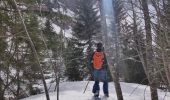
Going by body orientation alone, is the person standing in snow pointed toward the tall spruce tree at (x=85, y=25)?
yes

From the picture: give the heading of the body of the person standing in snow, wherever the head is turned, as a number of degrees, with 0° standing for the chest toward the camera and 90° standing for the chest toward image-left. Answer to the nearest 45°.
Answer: approximately 180°
